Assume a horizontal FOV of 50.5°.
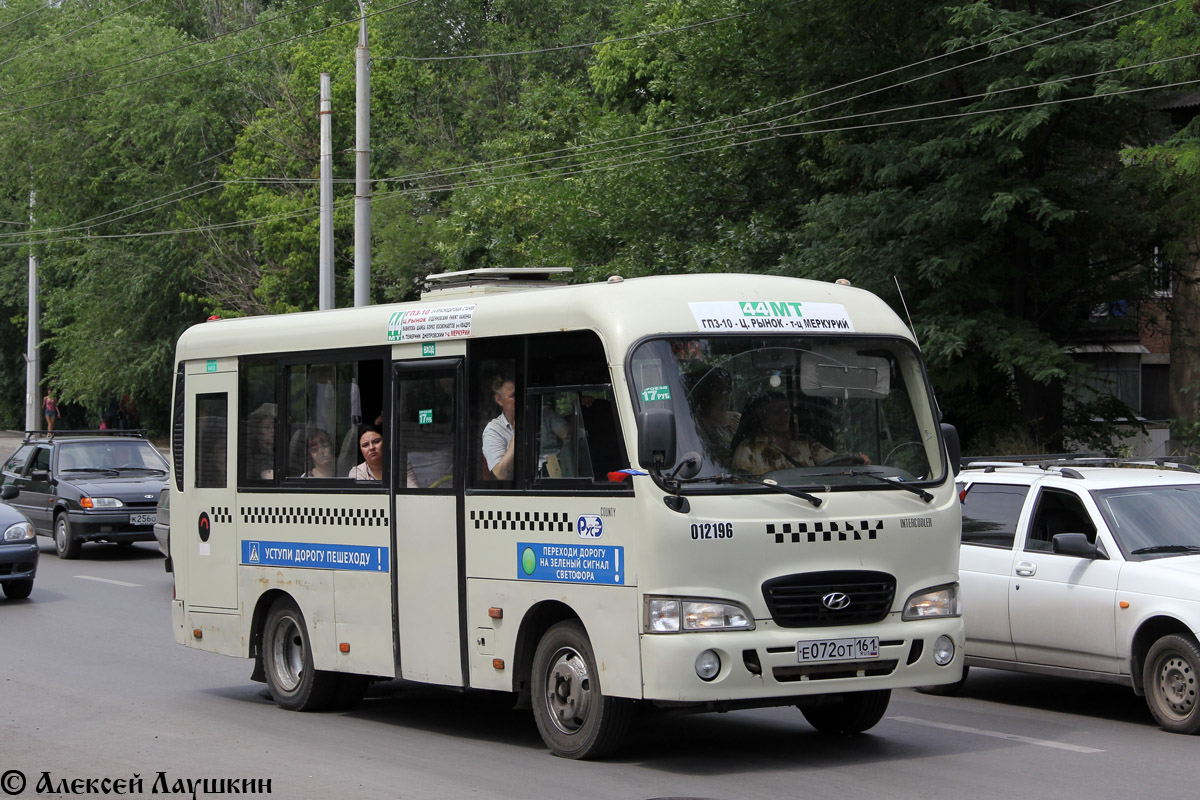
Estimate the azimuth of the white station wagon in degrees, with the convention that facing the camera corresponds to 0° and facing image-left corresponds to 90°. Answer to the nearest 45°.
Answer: approximately 315°

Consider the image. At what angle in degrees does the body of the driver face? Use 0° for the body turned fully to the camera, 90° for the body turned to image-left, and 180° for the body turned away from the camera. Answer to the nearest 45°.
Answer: approximately 315°

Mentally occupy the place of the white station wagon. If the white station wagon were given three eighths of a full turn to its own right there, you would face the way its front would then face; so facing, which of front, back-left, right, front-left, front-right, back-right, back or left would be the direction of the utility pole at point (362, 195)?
front-right

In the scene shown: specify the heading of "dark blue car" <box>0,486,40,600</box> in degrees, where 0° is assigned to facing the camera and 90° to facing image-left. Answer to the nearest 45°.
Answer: approximately 315°

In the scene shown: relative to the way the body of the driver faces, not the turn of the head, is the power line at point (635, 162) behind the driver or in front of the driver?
behind

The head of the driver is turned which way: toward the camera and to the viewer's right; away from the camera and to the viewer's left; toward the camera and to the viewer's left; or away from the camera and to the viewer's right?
toward the camera and to the viewer's right

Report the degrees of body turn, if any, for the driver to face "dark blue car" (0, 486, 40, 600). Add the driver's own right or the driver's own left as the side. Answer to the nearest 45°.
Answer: approximately 180°
